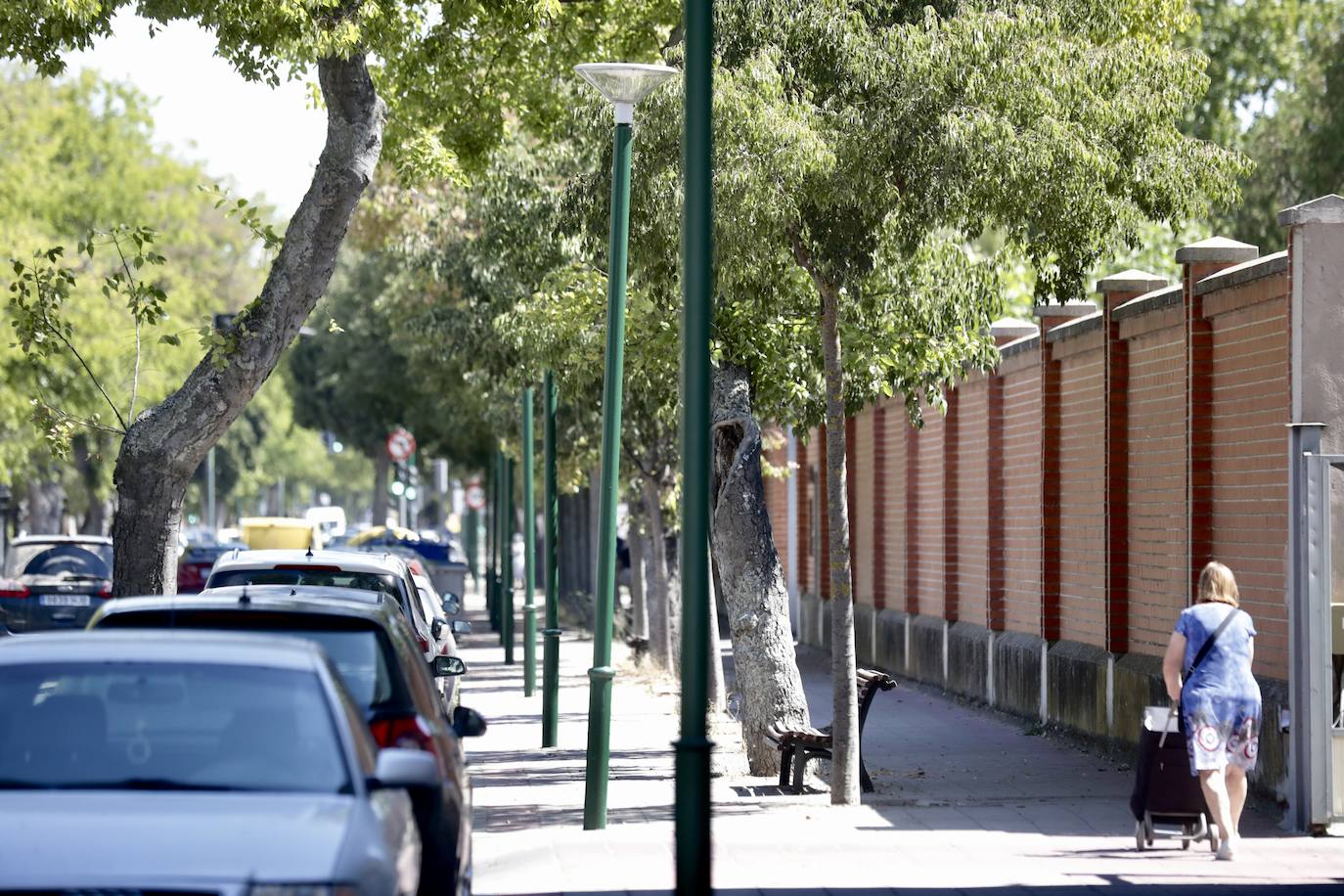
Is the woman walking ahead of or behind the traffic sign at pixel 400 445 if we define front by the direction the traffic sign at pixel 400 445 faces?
ahead

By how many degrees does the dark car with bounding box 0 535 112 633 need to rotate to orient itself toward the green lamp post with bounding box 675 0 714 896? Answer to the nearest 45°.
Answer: approximately 180°

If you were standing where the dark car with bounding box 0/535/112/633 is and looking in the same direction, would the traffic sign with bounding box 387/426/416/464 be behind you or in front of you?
in front

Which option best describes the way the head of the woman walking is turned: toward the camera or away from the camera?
away from the camera

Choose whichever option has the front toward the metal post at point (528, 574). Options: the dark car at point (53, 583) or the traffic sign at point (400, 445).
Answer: the traffic sign

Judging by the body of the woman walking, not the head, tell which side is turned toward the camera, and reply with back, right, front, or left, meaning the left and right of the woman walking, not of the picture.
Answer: back

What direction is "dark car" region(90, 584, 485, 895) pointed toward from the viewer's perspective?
away from the camera

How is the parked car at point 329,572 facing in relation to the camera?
away from the camera

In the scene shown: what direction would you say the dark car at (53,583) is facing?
away from the camera

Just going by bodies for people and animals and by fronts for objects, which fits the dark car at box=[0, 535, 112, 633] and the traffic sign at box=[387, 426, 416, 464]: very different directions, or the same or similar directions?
very different directions

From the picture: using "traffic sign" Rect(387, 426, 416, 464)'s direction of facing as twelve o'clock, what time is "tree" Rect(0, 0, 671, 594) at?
The tree is roughly at 12 o'clock from the traffic sign.

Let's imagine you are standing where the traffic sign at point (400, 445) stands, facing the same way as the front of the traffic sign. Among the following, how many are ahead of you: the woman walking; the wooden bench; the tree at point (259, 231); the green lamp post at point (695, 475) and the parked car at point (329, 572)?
5

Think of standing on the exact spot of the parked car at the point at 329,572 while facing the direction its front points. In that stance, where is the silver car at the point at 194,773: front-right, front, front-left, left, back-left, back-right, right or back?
back

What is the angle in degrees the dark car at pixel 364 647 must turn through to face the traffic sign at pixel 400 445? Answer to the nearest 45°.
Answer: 0° — it already faces it

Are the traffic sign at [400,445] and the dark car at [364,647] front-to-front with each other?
yes
